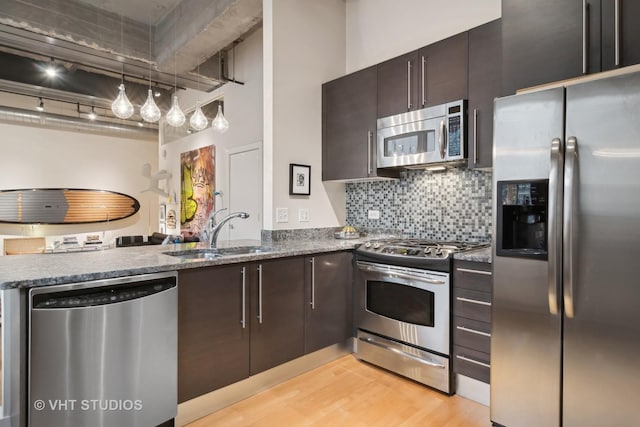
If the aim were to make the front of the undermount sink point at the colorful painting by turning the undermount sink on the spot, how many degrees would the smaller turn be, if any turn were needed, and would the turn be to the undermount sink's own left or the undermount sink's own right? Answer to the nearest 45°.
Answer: approximately 135° to the undermount sink's own left

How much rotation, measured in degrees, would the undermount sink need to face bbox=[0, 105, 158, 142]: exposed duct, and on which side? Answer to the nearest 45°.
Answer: approximately 180°

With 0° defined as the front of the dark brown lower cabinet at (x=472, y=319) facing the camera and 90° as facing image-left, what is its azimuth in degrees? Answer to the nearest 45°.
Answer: approximately 45°

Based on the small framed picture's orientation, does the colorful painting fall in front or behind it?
behind

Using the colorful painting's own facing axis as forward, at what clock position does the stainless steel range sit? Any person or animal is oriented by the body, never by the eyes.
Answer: The stainless steel range is roughly at 10 o'clock from the colorful painting.

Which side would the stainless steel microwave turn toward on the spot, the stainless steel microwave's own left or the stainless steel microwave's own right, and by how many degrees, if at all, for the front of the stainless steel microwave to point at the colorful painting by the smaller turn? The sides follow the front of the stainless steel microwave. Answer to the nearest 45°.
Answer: approximately 90° to the stainless steel microwave's own right

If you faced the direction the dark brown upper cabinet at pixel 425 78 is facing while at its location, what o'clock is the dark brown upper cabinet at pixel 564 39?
the dark brown upper cabinet at pixel 564 39 is roughly at 9 o'clock from the dark brown upper cabinet at pixel 425 78.

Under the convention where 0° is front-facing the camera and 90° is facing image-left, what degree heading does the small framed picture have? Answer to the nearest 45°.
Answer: approximately 315°
